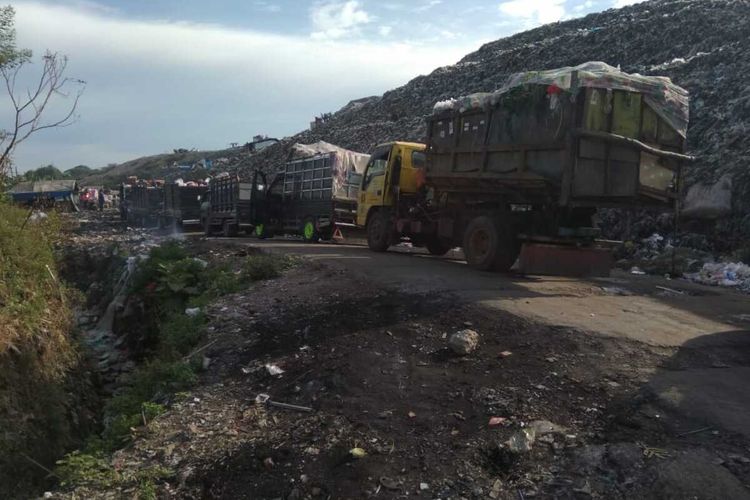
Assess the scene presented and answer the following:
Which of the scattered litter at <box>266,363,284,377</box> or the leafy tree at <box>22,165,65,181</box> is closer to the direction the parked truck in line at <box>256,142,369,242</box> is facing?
the leafy tree

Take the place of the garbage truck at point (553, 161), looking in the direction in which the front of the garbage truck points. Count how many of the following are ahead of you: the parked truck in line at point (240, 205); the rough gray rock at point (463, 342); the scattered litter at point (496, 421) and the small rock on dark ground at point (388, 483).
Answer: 1

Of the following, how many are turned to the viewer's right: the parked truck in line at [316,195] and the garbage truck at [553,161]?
0

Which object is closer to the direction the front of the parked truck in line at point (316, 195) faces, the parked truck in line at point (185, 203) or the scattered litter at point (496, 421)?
the parked truck in line

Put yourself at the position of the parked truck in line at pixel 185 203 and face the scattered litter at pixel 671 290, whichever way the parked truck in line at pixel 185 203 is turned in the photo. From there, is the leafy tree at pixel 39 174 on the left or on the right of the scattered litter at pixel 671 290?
right

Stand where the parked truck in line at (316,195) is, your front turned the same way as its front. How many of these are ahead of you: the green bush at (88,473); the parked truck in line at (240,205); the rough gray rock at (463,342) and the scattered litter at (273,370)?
1

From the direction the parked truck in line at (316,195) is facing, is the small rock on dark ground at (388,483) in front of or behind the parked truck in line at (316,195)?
behind

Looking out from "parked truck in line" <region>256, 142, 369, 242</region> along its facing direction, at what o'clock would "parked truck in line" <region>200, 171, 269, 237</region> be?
"parked truck in line" <region>200, 171, 269, 237</region> is roughly at 12 o'clock from "parked truck in line" <region>256, 142, 369, 242</region>.

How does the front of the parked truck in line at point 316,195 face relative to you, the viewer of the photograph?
facing away from the viewer and to the left of the viewer

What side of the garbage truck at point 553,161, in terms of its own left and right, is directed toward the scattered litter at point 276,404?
left

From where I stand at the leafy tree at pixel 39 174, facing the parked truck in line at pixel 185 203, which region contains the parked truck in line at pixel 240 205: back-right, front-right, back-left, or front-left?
front-right

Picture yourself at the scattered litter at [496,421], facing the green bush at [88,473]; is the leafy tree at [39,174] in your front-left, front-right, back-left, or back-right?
front-right

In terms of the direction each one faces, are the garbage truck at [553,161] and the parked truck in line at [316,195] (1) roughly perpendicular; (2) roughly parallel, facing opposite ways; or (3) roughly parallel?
roughly parallel

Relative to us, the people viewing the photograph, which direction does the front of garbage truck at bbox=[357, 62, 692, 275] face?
facing away from the viewer and to the left of the viewer

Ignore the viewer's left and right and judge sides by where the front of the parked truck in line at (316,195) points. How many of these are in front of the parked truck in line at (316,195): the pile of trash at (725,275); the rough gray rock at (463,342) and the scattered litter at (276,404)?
0
